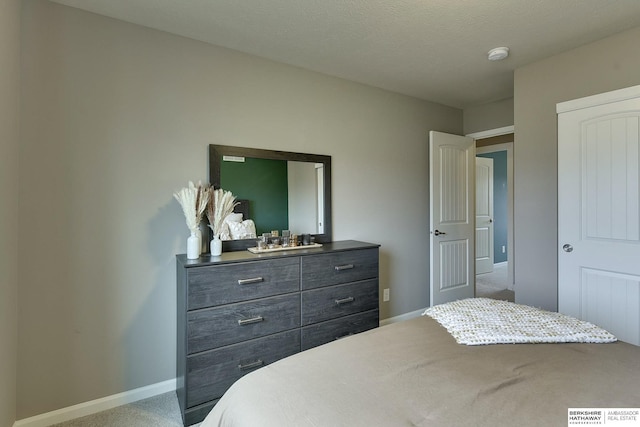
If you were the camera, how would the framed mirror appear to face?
facing the viewer and to the right of the viewer

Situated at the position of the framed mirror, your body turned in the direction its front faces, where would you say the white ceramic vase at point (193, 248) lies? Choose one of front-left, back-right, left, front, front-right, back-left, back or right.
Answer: right

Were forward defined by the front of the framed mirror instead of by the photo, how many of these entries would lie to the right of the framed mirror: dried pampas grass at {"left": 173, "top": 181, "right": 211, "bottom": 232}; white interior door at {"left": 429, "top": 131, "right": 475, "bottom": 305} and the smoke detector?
1

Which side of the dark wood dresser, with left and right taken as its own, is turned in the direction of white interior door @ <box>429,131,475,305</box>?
left

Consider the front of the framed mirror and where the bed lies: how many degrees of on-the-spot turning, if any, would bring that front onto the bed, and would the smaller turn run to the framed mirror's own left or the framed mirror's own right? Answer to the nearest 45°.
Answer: approximately 45° to the framed mirror's own right

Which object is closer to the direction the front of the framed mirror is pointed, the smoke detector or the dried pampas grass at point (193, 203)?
the smoke detector

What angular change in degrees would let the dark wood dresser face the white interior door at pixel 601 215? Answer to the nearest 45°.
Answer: approximately 45° to its left

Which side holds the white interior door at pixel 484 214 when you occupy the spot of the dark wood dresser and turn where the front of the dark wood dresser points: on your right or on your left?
on your left

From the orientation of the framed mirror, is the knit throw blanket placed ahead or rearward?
ahead

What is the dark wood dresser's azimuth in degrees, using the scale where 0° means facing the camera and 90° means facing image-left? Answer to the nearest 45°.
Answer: approximately 315°
